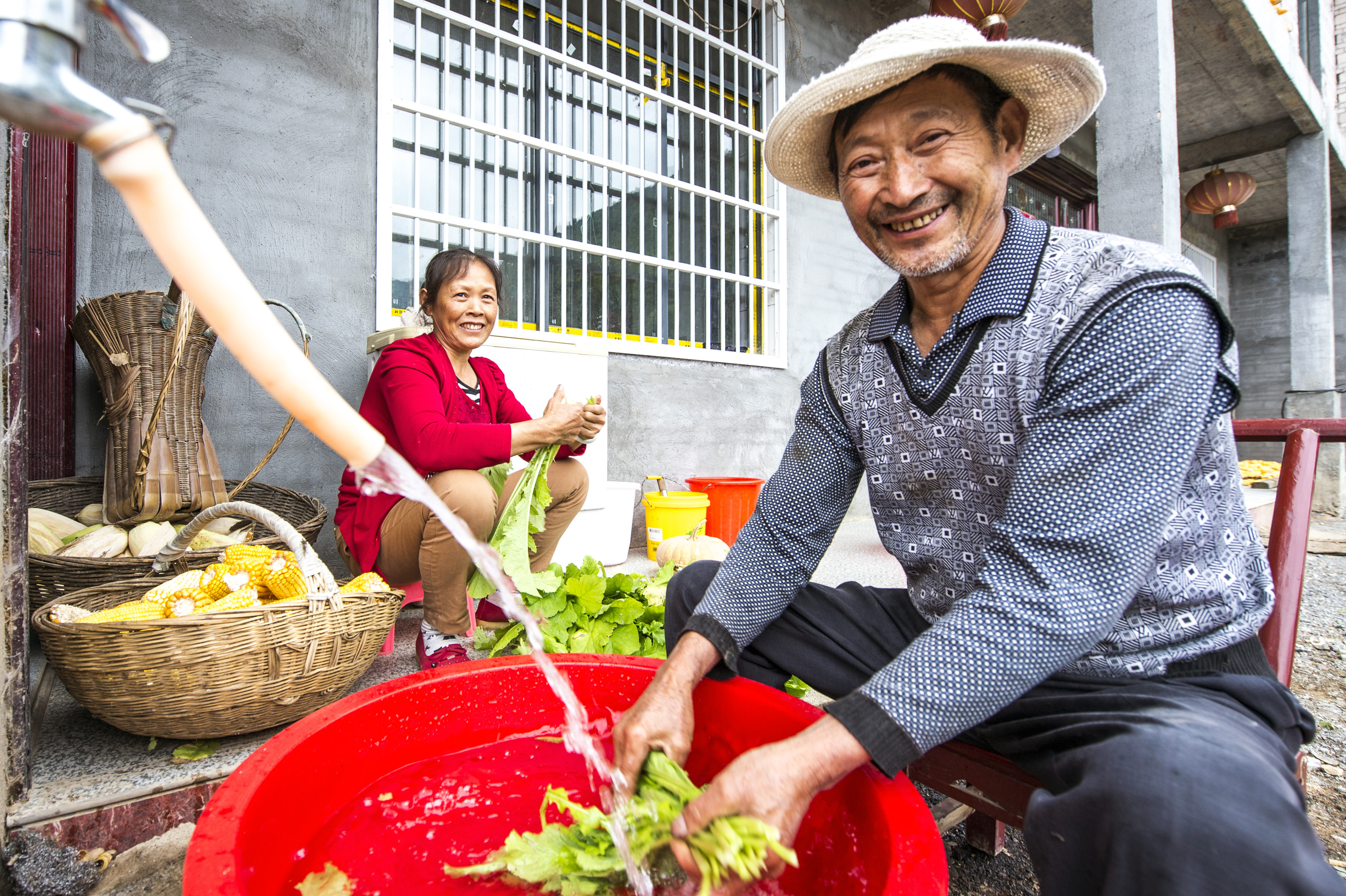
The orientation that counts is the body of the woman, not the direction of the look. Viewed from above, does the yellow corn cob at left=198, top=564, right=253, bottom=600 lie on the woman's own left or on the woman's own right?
on the woman's own right

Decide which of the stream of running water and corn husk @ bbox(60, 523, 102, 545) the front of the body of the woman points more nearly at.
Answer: the stream of running water

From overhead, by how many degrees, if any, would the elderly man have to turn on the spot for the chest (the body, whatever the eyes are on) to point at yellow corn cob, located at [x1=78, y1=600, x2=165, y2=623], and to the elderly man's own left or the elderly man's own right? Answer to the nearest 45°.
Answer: approximately 45° to the elderly man's own right

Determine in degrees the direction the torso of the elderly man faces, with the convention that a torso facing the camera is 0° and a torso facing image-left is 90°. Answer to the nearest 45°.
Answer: approximately 45°

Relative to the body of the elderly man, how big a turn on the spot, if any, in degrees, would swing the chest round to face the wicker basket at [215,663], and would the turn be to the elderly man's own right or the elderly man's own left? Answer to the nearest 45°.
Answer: approximately 45° to the elderly man's own right

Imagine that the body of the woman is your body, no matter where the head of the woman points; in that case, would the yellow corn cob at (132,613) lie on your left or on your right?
on your right

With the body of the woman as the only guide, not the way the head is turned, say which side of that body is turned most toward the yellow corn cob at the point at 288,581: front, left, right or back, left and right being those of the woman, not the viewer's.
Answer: right

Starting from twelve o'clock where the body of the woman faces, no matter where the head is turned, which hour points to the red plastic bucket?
The red plastic bucket is roughly at 9 o'clock from the woman.

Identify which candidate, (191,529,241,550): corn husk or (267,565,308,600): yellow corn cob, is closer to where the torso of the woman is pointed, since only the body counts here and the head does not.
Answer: the yellow corn cob

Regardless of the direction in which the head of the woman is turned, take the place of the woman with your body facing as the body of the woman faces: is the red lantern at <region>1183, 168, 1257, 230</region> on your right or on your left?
on your left

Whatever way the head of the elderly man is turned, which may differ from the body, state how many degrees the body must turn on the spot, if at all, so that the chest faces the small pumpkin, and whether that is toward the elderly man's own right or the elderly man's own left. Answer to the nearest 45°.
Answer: approximately 90° to the elderly man's own right
